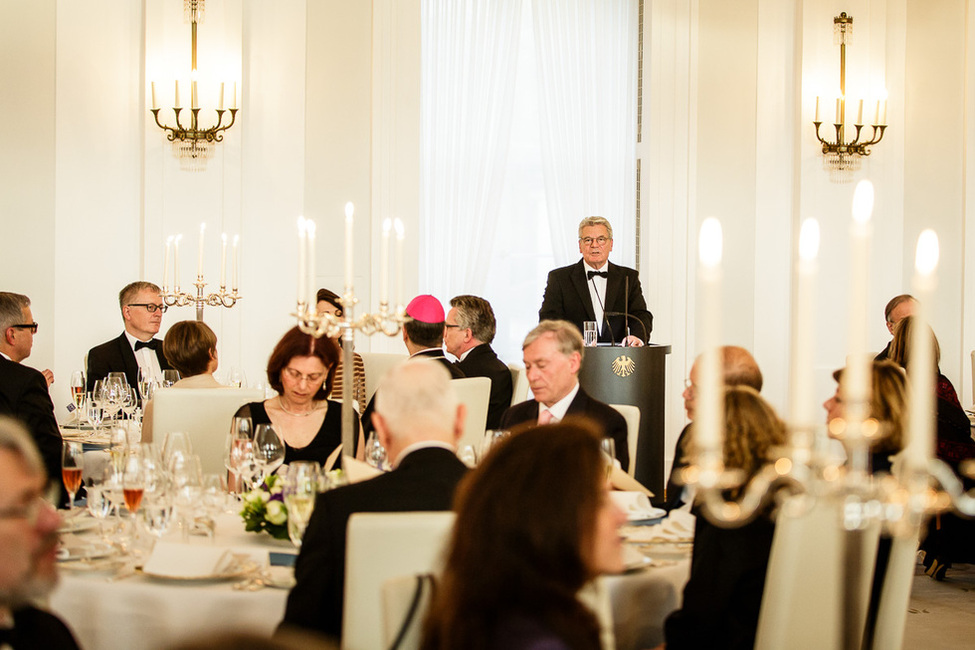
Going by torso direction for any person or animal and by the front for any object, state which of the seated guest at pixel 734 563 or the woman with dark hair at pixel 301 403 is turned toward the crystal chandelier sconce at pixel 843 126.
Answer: the seated guest

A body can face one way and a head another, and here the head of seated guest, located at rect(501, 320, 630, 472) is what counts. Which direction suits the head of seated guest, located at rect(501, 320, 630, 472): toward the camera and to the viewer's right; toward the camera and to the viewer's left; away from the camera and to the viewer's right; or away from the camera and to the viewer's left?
toward the camera and to the viewer's left

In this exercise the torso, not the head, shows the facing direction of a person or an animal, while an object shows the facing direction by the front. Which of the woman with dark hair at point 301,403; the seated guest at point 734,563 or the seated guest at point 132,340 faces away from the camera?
the seated guest at point 734,563

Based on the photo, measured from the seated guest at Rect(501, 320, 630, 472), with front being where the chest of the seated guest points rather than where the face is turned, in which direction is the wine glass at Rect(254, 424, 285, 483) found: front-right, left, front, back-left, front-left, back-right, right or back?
front

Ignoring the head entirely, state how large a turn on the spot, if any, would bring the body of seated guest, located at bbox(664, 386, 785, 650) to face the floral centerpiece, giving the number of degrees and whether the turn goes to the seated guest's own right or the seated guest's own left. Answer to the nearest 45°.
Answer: approximately 90° to the seated guest's own left

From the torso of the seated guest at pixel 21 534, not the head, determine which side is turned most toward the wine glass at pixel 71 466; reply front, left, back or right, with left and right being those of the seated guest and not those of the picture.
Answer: left

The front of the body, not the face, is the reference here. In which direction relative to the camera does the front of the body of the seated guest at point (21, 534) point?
to the viewer's right

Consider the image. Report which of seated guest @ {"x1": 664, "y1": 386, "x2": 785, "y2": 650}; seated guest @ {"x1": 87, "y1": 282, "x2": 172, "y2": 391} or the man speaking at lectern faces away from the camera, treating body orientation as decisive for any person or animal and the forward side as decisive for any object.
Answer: seated guest @ {"x1": 664, "y1": 386, "x2": 785, "y2": 650}

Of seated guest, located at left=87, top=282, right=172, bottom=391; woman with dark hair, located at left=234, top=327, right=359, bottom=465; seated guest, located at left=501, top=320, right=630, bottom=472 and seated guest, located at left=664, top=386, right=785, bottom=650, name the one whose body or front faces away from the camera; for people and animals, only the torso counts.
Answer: seated guest, located at left=664, top=386, right=785, bottom=650

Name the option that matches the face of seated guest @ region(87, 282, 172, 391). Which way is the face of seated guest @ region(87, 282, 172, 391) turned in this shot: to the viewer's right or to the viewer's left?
to the viewer's right

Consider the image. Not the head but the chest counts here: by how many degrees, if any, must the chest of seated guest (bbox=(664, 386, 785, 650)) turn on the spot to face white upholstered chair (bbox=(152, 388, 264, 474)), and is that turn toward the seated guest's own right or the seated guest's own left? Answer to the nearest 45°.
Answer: approximately 45° to the seated guest's own left

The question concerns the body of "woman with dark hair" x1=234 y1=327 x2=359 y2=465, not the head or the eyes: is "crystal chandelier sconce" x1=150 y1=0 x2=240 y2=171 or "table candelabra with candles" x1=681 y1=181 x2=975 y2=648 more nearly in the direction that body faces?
the table candelabra with candles

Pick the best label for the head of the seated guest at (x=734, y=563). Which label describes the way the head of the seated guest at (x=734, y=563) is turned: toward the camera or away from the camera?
away from the camera

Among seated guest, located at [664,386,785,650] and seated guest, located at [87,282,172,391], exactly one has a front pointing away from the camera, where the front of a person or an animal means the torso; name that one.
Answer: seated guest, located at [664,386,785,650]

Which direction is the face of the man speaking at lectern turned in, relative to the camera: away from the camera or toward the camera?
toward the camera

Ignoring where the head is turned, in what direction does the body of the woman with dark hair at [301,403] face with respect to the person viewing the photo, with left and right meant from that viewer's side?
facing the viewer

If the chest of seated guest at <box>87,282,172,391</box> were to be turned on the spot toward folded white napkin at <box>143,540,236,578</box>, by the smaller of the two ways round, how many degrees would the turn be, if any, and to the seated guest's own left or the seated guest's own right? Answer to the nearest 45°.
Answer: approximately 45° to the seated guest's own right

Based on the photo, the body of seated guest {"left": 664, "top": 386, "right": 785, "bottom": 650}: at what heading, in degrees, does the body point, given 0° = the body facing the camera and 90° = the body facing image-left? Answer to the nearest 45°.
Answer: approximately 180°
